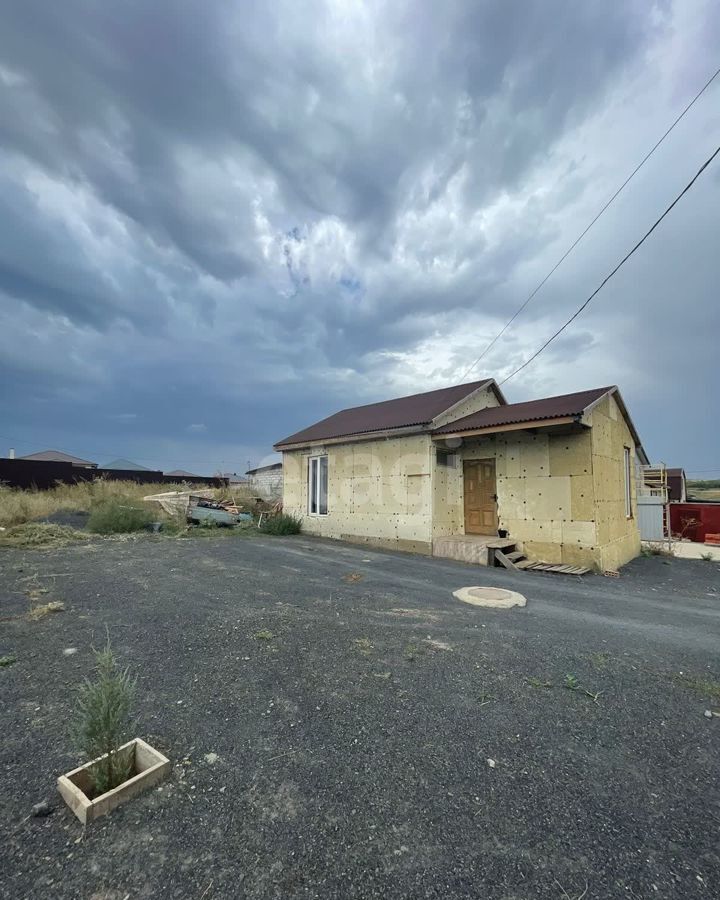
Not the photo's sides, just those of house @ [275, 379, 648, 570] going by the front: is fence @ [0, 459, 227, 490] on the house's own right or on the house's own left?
on the house's own right

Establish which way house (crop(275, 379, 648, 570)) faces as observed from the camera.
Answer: facing the viewer and to the left of the viewer

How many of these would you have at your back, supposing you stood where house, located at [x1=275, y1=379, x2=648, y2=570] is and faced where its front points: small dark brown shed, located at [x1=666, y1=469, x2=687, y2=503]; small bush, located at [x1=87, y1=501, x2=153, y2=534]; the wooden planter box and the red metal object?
2

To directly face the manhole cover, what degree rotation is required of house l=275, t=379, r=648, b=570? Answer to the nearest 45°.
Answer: approximately 45° to its left

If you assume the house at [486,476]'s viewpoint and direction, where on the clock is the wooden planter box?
The wooden planter box is roughly at 11 o'clock from the house.

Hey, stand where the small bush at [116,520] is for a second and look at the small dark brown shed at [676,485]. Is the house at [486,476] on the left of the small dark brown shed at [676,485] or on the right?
right

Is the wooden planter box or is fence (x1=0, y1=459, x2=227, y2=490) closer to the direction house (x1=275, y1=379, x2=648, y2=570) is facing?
the wooden planter box

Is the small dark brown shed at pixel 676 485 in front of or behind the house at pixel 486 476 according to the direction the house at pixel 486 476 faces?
behind

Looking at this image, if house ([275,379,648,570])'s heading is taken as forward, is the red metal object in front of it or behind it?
behind

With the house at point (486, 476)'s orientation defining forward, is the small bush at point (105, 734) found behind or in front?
in front

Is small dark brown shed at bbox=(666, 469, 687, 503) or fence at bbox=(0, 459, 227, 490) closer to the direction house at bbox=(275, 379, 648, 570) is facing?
the fence

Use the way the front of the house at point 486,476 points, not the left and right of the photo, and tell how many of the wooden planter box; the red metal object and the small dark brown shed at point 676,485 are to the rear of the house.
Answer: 2

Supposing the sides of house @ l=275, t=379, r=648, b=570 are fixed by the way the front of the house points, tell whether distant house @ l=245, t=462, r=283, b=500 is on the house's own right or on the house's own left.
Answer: on the house's own right

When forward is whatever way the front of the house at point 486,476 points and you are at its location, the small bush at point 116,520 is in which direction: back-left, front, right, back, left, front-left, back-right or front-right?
front-right

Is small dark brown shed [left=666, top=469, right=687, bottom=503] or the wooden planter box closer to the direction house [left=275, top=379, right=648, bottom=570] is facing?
the wooden planter box
